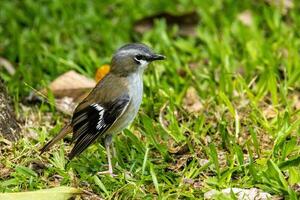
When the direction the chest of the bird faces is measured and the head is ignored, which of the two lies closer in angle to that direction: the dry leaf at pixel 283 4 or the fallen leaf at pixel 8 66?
the dry leaf

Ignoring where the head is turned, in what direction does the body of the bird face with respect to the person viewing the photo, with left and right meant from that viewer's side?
facing to the right of the viewer

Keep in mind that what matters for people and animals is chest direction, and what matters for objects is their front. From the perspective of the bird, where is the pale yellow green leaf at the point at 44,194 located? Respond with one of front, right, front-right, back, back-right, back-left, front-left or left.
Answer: back-right

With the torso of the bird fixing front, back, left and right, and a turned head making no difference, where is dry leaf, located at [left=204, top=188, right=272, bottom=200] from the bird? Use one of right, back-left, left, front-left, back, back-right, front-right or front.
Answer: front-right

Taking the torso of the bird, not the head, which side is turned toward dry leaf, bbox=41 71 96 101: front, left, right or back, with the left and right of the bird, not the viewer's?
left

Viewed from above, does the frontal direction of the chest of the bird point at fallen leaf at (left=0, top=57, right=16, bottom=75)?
no

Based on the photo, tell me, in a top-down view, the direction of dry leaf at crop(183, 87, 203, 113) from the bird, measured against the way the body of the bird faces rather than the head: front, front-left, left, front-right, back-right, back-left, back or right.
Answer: front-left

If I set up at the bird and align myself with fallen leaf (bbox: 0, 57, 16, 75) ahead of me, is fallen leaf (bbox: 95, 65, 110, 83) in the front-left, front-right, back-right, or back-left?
front-right

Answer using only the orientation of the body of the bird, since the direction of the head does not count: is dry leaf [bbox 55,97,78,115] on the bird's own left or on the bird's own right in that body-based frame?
on the bird's own left

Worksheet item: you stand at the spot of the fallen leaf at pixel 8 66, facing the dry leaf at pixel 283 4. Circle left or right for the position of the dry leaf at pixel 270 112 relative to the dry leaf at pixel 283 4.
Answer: right

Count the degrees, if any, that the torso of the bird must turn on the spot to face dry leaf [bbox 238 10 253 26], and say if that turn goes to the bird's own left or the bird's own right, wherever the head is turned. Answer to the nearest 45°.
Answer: approximately 45° to the bird's own left

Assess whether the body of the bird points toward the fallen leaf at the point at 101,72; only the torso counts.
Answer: no

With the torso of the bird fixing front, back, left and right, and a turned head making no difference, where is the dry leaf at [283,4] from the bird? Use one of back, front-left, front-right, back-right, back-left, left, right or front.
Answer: front-left

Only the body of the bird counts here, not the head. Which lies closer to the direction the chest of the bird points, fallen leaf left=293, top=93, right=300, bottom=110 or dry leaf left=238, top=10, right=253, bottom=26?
the fallen leaf

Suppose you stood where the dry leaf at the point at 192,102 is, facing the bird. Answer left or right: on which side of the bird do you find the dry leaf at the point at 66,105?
right

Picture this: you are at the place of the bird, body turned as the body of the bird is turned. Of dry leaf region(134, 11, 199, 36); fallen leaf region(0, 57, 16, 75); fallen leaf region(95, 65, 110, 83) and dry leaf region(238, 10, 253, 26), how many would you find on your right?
0
